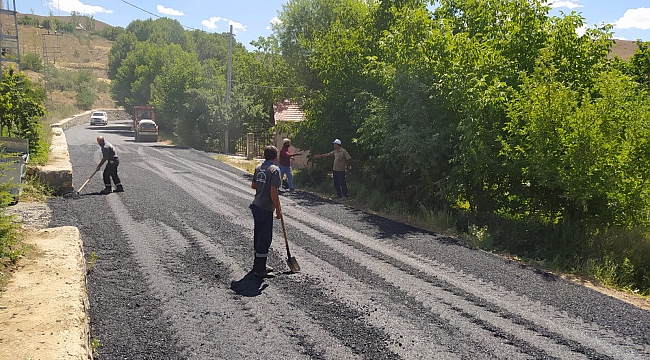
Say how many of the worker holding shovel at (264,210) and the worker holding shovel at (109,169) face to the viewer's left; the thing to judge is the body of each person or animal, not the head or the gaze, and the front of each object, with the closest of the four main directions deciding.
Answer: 1

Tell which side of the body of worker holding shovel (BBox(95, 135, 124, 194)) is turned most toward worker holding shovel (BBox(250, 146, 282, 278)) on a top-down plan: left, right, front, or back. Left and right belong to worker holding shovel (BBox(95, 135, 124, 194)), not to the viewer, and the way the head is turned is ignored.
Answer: left

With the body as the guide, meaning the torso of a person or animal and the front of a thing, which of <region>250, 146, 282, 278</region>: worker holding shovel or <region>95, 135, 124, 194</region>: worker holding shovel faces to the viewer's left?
<region>95, 135, 124, 194</region>: worker holding shovel

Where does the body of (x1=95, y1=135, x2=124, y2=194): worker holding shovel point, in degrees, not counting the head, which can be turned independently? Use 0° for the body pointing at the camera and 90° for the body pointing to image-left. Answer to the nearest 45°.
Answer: approximately 90°

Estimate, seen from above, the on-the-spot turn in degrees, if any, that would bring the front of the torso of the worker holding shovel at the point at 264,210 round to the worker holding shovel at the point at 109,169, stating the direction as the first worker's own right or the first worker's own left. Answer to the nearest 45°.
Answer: approximately 90° to the first worker's own left

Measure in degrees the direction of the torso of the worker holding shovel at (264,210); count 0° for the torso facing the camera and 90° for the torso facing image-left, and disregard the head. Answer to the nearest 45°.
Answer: approximately 225°

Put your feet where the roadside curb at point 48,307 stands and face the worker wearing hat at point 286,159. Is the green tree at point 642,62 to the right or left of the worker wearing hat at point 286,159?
right

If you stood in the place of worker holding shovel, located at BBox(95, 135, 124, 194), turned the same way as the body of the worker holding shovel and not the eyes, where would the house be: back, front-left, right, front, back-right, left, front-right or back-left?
back-right

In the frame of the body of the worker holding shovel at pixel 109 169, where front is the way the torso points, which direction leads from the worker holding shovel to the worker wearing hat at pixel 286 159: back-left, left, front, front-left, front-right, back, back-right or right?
back
